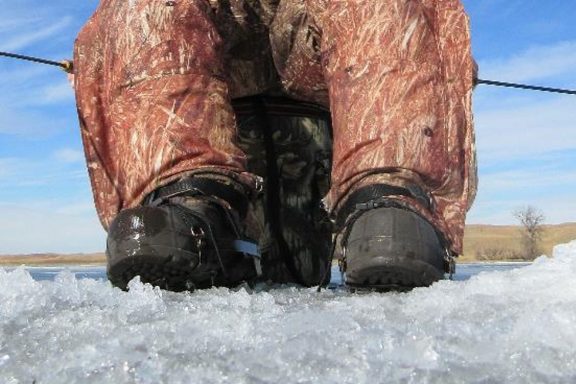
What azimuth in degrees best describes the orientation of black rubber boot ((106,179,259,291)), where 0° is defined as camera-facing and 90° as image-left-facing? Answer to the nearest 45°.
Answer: approximately 45°

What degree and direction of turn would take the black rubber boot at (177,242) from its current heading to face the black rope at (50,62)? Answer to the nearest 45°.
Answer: approximately 90° to its right

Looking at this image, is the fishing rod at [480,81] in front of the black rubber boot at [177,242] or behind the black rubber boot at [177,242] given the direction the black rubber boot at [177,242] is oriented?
behind
